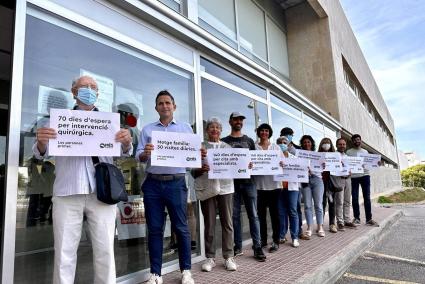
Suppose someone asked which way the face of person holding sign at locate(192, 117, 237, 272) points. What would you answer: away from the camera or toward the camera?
toward the camera

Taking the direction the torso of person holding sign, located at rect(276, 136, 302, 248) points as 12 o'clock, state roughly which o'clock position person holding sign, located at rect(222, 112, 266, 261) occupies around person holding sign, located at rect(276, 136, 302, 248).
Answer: person holding sign, located at rect(222, 112, 266, 261) is roughly at 1 o'clock from person holding sign, located at rect(276, 136, 302, 248).

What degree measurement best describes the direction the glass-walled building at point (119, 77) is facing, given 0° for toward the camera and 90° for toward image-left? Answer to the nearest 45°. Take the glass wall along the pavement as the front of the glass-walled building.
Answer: approximately 315°

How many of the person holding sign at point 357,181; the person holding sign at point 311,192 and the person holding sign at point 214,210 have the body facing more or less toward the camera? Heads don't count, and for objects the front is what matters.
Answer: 3

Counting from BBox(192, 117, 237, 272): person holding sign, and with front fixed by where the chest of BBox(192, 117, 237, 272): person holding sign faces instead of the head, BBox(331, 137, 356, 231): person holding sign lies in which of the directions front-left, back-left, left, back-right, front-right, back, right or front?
back-left

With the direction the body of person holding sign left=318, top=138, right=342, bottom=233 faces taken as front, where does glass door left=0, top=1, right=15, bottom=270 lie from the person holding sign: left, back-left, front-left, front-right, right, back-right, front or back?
front-right

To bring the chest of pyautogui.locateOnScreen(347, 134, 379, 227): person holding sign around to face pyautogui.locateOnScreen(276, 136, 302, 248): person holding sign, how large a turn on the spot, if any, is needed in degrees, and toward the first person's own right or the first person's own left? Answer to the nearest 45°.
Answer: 0° — they already face them

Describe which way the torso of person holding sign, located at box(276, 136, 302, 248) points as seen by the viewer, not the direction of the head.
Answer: toward the camera

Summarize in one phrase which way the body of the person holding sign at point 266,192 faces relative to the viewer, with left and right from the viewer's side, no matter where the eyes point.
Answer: facing the viewer

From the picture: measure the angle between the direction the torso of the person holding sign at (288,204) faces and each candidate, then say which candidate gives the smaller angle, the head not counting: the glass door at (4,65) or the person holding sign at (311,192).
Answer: the glass door

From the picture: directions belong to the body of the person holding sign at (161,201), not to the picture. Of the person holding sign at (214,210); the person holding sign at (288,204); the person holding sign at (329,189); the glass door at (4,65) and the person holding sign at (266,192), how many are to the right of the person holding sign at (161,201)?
1
